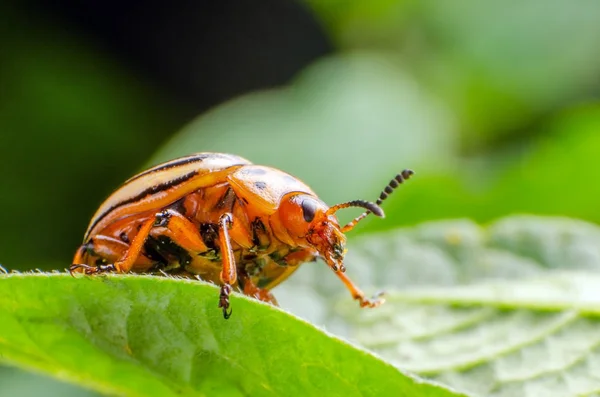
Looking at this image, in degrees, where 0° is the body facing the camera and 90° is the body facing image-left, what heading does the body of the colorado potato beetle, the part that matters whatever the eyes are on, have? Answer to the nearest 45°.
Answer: approximately 270°
